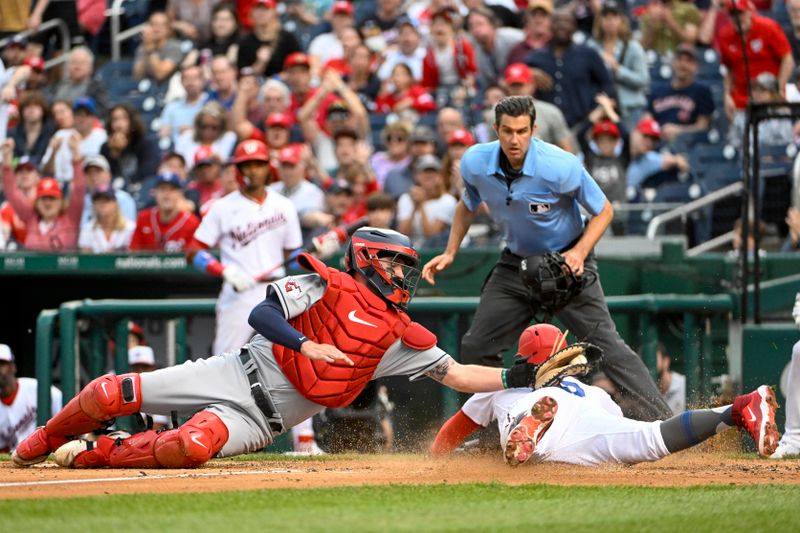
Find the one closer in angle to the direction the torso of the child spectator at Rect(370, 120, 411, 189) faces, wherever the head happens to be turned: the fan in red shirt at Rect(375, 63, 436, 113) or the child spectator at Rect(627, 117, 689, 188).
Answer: the child spectator

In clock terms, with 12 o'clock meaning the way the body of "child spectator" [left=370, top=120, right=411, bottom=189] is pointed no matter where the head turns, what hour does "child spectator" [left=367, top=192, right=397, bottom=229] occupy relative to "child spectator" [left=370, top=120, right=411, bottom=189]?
"child spectator" [left=367, top=192, right=397, bottom=229] is roughly at 12 o'clock from "child spectator" [left=370, top=120, right=411, bottom=189].

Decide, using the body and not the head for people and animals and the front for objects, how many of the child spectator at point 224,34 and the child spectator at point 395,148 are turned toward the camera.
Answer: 2

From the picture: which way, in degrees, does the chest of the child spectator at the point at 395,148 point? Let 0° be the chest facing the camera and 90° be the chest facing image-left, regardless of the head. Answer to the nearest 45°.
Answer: approximately 0°

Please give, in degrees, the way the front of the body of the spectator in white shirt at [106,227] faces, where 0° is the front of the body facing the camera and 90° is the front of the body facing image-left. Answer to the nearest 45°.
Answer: approximately 0°

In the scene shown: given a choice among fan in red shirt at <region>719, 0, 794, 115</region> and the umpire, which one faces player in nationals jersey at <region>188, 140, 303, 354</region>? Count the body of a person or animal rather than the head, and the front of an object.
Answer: the fan in red shirt

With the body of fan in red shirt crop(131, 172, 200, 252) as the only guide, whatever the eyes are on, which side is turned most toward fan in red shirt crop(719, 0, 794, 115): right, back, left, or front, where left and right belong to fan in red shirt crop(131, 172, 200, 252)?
left

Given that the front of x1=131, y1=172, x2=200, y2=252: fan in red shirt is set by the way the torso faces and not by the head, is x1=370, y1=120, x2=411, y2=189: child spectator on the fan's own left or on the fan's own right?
on the fan's own left

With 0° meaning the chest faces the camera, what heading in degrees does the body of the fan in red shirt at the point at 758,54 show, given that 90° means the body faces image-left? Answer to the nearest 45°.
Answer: approximately 45°

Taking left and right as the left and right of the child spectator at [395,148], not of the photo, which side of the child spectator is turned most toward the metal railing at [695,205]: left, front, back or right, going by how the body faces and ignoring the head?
left

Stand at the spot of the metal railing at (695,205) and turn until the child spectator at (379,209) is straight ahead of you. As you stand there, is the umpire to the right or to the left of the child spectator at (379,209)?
left
